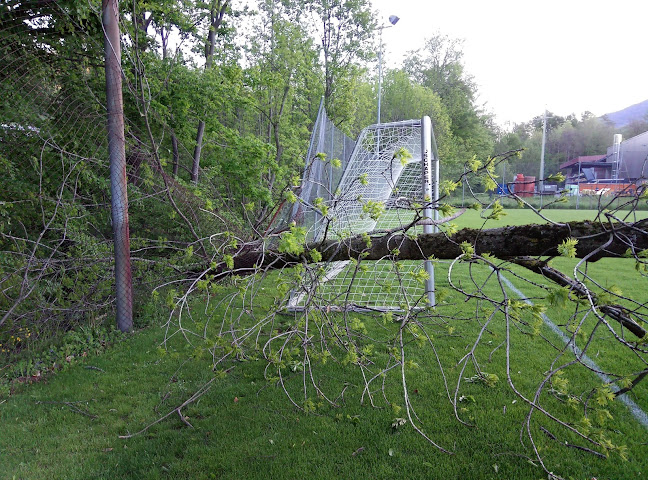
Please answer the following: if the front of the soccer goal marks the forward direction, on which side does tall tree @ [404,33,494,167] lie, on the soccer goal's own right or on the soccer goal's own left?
on the soccer goal's own left

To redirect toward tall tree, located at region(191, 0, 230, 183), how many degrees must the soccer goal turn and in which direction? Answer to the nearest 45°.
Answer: approximately 135° to its left

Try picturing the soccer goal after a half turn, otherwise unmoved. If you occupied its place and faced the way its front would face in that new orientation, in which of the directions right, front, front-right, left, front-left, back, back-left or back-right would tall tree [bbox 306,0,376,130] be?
right

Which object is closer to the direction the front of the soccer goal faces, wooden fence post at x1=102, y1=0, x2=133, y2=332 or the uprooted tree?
the uprooted tree

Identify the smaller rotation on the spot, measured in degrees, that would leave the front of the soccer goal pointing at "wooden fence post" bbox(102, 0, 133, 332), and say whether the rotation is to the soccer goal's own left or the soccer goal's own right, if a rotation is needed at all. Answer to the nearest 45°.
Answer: approximately 180°

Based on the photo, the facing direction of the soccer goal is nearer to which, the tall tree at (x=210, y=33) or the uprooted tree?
the uprooted tree

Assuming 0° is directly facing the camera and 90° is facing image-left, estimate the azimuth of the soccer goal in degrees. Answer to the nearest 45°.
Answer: approximately 270°
